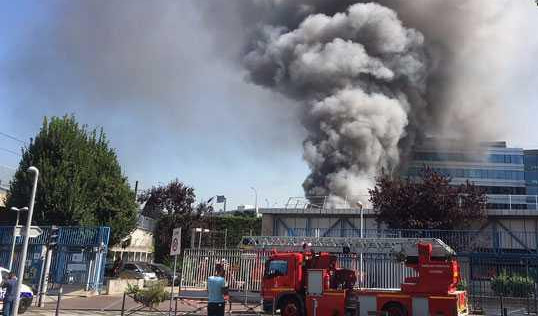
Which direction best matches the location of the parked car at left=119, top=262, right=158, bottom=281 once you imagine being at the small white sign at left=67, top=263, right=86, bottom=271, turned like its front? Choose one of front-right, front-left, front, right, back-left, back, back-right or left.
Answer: back-left

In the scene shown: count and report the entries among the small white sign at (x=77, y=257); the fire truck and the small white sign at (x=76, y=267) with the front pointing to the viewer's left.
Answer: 1

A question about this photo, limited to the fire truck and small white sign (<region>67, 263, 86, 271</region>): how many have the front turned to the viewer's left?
1

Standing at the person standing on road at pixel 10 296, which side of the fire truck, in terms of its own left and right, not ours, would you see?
front

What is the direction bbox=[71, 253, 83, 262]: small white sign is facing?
toward the camera

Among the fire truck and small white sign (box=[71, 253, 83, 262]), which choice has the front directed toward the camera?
the small white sign

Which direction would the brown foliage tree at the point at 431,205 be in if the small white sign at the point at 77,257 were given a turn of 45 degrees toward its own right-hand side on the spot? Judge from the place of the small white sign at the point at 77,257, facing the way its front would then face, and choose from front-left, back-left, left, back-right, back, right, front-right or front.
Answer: back-left

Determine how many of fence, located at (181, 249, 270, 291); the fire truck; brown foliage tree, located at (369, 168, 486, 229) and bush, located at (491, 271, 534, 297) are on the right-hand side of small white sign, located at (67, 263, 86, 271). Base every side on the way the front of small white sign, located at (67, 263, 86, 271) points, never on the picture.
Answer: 0

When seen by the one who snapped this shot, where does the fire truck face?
facing to the left of the viewer

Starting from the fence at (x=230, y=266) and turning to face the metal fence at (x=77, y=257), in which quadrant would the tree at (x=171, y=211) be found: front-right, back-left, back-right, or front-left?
front-right

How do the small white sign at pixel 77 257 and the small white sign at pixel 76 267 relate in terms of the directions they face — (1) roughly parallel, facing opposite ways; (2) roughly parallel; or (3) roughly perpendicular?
roughly parallel

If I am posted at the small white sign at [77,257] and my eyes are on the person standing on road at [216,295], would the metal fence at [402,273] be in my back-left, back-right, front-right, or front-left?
front-left

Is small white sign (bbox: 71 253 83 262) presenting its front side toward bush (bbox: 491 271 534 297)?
no

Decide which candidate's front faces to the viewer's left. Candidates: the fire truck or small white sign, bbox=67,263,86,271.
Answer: the fire truck
